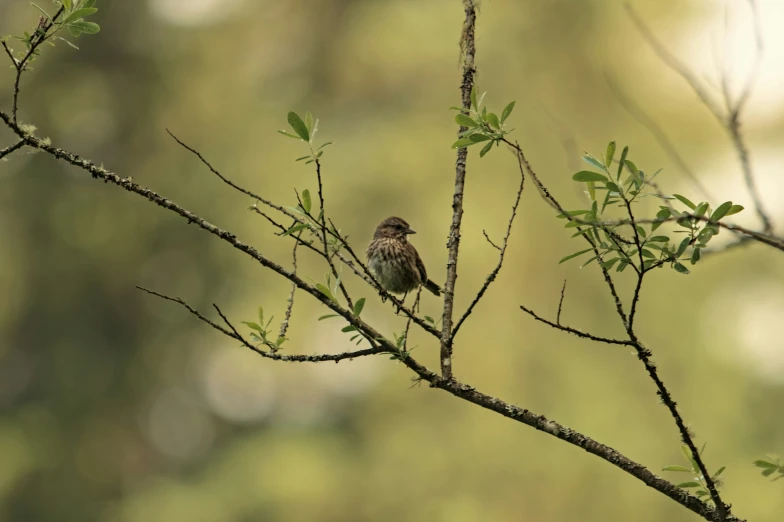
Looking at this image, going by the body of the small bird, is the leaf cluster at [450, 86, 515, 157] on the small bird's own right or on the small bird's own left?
on the small bird's own left

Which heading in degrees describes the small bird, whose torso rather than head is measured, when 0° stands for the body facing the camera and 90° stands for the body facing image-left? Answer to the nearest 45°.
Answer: approximately 45°

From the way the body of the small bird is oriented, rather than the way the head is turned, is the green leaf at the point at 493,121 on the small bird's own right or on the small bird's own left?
on the small bird's own left
